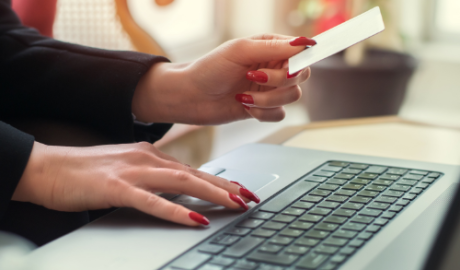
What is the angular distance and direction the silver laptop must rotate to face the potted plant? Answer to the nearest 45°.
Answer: approximately 90° to its right

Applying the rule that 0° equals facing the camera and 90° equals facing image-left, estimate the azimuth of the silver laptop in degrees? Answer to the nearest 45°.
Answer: approximately 90°
